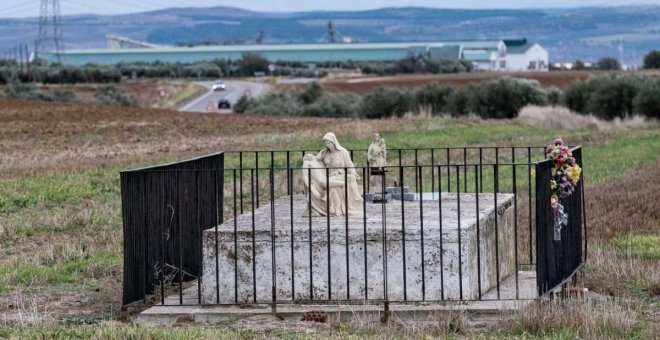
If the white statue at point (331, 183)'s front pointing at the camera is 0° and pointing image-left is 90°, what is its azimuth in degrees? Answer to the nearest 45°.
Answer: approximately 0°

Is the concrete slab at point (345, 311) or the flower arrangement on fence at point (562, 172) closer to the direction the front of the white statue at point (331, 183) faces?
the concrete slab

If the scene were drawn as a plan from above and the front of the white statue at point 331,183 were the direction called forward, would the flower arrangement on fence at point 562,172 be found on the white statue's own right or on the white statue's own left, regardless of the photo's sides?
on the white statue's own left

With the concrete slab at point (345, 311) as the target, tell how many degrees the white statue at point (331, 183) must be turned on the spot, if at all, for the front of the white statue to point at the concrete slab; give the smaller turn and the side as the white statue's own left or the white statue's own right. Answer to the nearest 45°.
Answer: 0° — it already faces it
